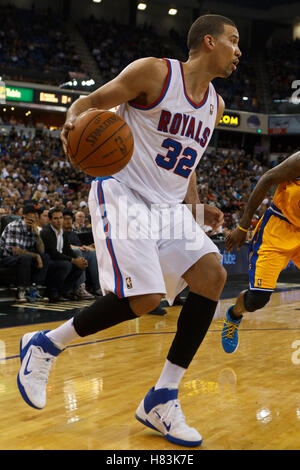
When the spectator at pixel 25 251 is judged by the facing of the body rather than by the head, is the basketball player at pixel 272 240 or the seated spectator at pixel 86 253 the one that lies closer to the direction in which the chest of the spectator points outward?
the basketball player

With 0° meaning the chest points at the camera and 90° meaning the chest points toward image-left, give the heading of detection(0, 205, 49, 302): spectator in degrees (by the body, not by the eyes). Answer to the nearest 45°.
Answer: approximately 315°

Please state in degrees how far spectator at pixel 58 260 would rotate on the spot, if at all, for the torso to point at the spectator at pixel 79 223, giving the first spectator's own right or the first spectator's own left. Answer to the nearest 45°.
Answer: approximately 135° to the first spectator's own left

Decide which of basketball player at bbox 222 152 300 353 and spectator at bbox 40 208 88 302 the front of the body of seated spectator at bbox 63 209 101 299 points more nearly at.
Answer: the basketball player

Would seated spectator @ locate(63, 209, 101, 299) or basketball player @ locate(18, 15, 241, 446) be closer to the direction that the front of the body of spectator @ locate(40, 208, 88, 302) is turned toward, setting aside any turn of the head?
the basketball player

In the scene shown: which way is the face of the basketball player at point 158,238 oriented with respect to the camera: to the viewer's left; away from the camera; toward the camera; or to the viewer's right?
to the viewer's right

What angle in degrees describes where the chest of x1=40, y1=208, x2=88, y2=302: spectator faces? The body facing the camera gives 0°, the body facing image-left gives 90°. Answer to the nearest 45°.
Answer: approximately 315°
